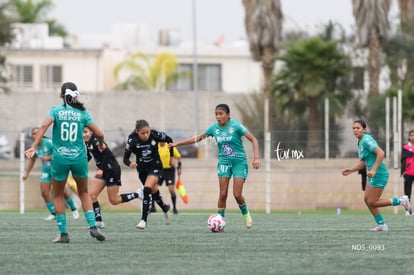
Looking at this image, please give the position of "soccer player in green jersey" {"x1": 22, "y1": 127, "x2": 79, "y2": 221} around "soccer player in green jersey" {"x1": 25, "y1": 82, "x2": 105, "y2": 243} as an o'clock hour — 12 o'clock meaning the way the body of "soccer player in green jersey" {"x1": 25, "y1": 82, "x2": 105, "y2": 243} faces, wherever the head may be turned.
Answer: "soccer player in green jersey" {"x1": 22, "y1": 127, "x2": 79, "y2": 221} is roughly at 12 o'clock from "soccer player in green jersey" {"x1": 25, "y1": 82, "x2": 105, "y2": 243}.

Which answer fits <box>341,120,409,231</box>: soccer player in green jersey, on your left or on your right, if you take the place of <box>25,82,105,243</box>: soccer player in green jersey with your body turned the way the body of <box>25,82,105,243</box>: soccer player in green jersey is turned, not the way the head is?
on your right

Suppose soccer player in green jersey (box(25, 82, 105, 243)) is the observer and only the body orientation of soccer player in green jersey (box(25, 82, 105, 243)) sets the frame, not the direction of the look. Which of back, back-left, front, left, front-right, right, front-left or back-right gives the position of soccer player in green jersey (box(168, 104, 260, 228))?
front-right

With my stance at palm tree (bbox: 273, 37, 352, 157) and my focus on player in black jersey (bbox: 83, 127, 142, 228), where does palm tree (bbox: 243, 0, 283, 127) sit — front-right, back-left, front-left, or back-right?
back-right

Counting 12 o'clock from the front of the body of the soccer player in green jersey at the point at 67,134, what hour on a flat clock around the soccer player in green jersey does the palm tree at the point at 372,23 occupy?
The palm tree is roughly at 1 o'clock from the soccer player in green jersey.

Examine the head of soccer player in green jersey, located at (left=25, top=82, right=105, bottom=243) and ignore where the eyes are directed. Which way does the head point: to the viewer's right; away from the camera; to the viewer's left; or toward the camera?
away from the camera

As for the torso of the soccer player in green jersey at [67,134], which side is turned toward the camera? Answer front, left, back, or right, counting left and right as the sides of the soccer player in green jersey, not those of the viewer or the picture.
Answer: back

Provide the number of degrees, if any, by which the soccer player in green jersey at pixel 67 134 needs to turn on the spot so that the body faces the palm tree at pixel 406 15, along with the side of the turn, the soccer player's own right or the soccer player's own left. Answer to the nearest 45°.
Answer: approximately 45° to the soccer player's own right
